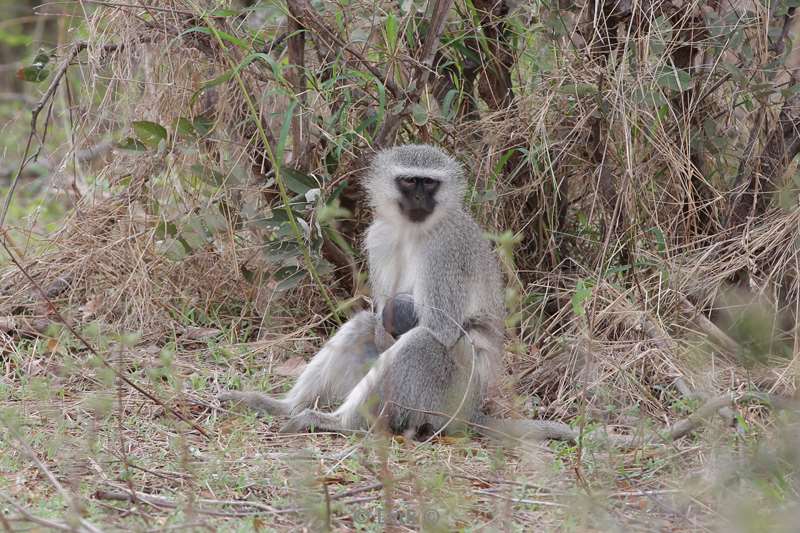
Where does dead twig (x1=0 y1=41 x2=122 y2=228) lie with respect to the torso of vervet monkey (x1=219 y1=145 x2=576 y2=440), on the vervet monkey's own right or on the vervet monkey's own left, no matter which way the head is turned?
on the vervet monkey's own right

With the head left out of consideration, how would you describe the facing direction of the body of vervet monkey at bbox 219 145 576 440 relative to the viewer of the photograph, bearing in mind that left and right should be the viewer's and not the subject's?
facing the viewer and to the left of the viewer
